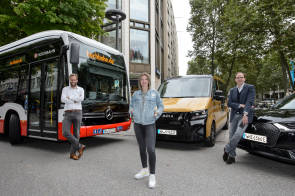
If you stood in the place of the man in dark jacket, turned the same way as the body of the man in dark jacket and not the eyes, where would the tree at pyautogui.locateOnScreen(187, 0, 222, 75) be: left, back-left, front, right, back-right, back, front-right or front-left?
back

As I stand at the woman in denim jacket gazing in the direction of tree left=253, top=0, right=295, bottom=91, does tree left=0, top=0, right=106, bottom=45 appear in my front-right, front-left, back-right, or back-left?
front-left

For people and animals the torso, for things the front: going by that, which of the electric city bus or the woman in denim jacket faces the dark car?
the electric city bus

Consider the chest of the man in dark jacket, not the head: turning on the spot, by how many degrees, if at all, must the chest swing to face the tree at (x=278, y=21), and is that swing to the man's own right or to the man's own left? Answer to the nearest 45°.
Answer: approximately 180°

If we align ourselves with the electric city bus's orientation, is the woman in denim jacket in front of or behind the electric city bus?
in front

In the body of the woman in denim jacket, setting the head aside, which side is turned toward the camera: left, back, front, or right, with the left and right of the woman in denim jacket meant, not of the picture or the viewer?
front

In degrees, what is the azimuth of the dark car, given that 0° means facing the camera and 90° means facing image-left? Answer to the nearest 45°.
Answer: approximately 45°

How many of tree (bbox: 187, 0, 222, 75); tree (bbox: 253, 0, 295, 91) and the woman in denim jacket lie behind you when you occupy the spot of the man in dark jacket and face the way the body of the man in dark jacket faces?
2

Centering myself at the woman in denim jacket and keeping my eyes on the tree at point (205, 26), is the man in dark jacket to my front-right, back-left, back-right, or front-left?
front-right

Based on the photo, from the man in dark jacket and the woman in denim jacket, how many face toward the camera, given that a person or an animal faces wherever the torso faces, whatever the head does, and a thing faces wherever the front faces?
2

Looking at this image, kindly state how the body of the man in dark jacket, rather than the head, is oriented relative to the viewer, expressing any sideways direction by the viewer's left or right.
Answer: facing the viewer

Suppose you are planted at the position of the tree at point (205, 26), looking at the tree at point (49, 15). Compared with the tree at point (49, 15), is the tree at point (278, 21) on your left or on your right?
left

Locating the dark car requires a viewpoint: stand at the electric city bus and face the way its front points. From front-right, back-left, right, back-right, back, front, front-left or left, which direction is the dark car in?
front

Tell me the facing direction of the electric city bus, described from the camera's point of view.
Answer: facing the viewer and to the right of the viewer

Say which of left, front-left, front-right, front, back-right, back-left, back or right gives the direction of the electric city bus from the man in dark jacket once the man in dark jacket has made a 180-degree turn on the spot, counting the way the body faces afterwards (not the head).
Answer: left

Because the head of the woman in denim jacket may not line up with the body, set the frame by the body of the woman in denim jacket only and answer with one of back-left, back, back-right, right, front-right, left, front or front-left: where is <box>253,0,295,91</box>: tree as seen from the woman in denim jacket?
back-left
